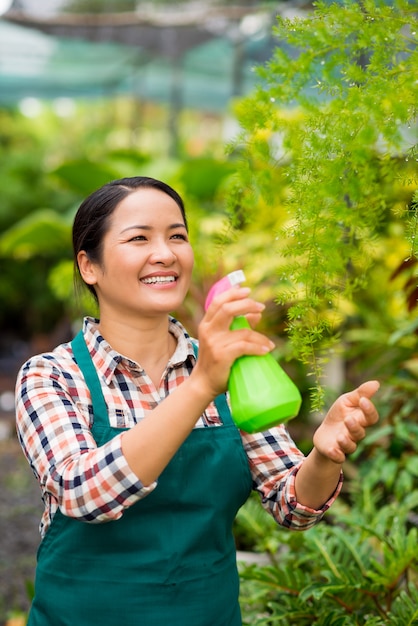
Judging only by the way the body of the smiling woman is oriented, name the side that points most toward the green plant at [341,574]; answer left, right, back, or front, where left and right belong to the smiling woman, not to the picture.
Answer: left

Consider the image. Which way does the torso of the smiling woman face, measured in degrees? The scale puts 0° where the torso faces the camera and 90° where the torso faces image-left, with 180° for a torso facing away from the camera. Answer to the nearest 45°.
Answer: approximately 315°

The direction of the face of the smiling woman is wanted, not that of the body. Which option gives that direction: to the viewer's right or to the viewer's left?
to the viewer's right
